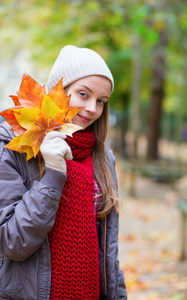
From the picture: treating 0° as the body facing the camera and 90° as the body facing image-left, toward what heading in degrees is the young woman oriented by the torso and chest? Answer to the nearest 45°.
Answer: approximately 315°

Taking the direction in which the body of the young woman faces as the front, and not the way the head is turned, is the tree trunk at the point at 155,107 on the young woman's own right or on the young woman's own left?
on the young woman's own left
